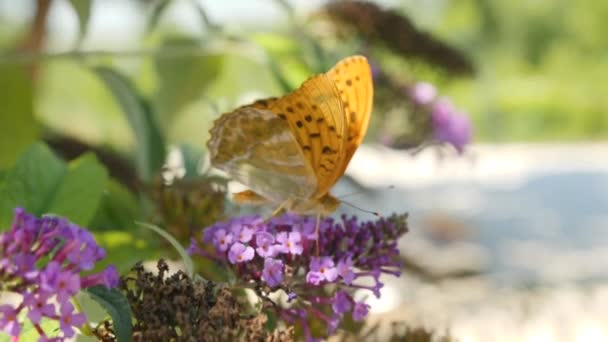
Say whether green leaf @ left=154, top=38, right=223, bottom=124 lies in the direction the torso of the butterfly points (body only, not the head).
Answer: no

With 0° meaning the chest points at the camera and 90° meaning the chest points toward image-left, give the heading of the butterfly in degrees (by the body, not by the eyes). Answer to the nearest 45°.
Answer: approximately 270°

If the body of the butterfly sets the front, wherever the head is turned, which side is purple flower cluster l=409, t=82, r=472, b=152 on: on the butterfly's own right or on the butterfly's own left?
on the butterfly's own left
